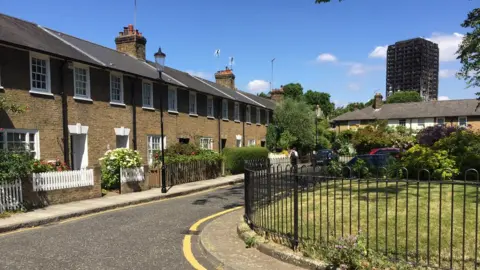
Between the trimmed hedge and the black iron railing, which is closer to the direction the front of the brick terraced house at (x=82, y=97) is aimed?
the black iron railing

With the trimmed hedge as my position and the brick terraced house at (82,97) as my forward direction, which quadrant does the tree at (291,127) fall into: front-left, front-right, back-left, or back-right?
back-right

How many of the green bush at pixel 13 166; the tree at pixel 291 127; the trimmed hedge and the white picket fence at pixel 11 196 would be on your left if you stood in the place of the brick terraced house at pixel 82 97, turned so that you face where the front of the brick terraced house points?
2

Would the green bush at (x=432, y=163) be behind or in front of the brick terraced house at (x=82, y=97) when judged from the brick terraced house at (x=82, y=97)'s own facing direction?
in front

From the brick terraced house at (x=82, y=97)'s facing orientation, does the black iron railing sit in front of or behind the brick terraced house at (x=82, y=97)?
in front

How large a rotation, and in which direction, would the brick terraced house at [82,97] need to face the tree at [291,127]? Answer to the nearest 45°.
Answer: approximately 90° to its left

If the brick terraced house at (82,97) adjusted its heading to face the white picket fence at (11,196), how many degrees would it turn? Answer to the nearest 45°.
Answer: approximately 45° to its right

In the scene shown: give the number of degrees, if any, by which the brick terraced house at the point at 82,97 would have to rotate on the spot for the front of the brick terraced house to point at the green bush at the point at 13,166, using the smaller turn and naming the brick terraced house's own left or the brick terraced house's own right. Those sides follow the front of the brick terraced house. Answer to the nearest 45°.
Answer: approximately 45° to the brick terraced house's own right

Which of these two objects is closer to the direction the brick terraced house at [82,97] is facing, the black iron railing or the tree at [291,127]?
the black iron railing

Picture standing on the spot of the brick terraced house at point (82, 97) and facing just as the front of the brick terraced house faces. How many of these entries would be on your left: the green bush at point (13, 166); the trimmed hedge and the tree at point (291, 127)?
2

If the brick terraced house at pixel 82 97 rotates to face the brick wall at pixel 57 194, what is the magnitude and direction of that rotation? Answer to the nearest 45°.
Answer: approximately 45° to its right

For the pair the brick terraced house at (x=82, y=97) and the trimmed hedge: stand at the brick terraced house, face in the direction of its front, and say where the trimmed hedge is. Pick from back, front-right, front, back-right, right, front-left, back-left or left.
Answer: left

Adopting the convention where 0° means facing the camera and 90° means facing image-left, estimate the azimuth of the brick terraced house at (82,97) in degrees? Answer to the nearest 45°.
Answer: approximately 315°
